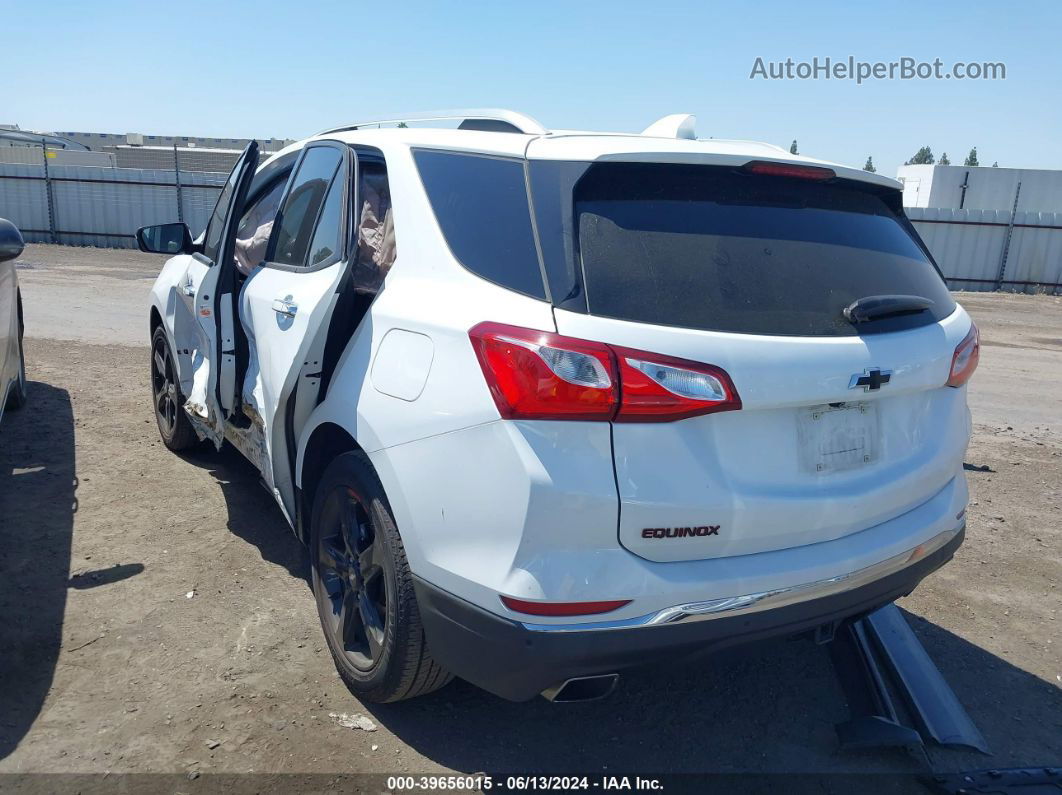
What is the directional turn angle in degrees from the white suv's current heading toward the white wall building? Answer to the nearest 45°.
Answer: approximately 90° to its right

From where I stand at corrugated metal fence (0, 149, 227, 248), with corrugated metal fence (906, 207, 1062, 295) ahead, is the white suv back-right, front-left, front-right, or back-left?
front-right

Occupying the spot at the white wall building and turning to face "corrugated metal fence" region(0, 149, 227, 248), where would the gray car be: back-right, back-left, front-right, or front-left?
front-left

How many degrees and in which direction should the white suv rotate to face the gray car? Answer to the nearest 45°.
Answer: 0° — it already faces it

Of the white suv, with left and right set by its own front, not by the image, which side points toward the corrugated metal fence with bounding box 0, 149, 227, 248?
front

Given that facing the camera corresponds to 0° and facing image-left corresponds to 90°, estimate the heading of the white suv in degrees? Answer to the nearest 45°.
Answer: approximately 135°

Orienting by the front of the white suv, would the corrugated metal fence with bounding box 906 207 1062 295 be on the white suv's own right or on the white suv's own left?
on the white suv's own right
